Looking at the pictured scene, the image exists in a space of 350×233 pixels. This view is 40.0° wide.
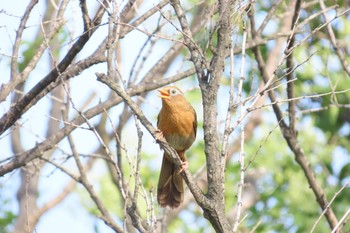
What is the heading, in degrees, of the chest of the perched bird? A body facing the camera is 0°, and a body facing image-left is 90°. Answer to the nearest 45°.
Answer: approximately 45°
